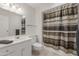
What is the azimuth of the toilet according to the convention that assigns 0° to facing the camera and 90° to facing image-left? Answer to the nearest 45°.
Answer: approximately 315°
